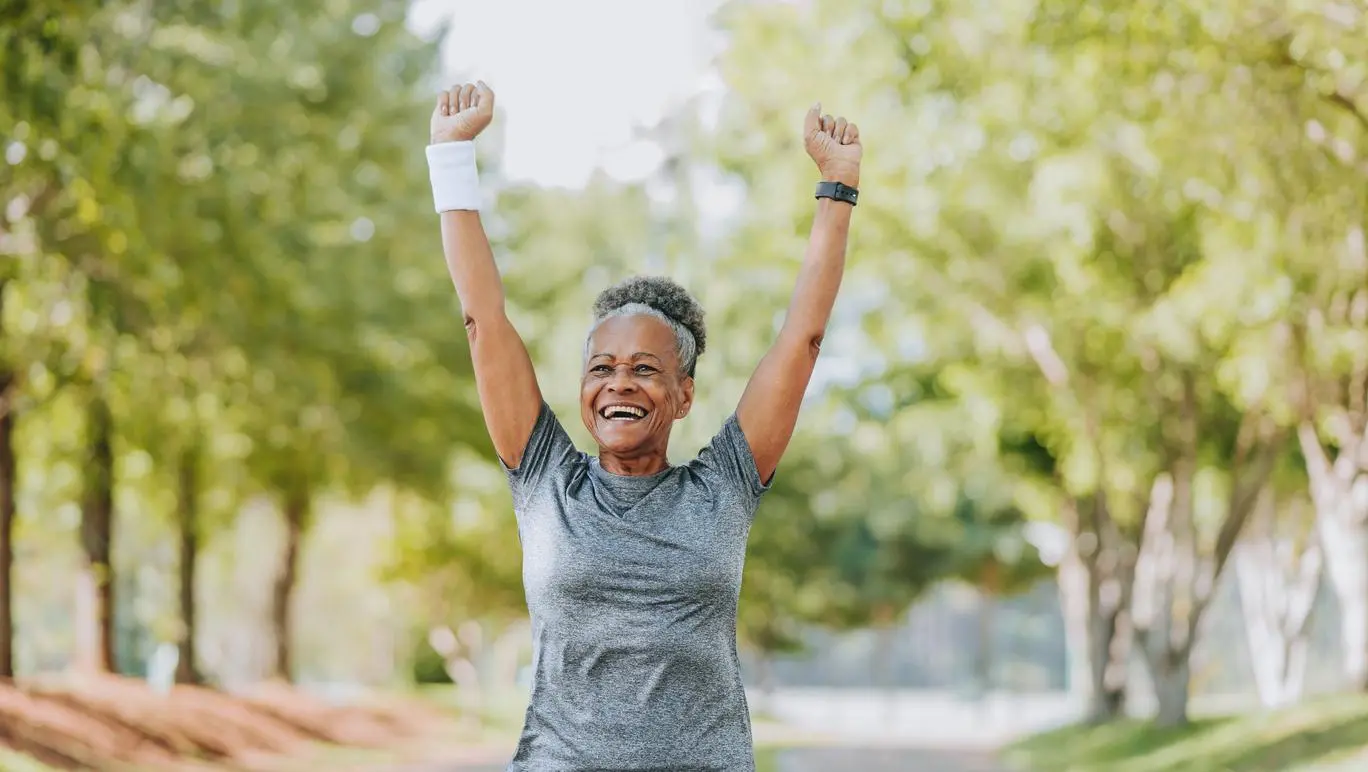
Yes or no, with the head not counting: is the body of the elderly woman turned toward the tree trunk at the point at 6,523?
no

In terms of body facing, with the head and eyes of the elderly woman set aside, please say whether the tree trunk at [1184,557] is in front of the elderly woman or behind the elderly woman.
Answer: behind

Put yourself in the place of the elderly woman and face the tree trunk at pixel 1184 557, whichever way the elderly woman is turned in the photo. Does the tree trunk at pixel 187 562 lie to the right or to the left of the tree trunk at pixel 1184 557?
left

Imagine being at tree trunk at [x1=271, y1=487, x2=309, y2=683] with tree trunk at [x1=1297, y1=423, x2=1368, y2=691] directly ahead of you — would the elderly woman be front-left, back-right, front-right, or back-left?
front-right

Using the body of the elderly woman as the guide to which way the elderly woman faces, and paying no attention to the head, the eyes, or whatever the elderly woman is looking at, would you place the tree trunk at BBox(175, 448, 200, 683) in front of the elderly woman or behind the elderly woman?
behind

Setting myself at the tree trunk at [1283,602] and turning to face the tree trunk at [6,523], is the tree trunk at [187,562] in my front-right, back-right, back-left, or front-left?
front-right

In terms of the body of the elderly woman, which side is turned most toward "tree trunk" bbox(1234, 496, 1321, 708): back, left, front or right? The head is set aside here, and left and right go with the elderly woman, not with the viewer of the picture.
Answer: back

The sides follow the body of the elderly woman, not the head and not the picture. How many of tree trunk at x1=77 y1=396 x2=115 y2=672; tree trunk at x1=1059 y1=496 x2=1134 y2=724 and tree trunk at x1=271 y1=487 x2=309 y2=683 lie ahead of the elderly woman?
0

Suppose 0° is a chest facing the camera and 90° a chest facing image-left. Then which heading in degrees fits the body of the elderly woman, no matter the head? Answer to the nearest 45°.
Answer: approximately 0°

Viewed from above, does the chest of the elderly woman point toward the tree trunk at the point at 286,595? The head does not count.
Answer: no

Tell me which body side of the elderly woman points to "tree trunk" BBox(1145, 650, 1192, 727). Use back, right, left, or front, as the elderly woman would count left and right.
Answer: back

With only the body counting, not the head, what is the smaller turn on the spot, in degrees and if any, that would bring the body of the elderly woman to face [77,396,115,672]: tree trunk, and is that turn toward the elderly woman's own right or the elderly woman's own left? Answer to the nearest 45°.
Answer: approximately 180°

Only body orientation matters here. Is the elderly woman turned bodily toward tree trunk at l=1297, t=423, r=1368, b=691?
no
